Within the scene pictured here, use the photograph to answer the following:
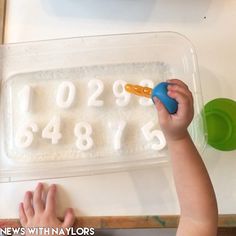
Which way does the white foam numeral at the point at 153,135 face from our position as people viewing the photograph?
facing the viewer

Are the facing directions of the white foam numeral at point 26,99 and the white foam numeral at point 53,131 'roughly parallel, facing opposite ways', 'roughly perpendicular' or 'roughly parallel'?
roughly parallel

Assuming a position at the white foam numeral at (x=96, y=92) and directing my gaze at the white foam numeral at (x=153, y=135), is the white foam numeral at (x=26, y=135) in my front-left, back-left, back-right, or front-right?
back-right

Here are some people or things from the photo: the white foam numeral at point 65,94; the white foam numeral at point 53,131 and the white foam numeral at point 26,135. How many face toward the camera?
3

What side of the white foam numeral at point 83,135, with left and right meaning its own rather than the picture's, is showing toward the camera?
front
